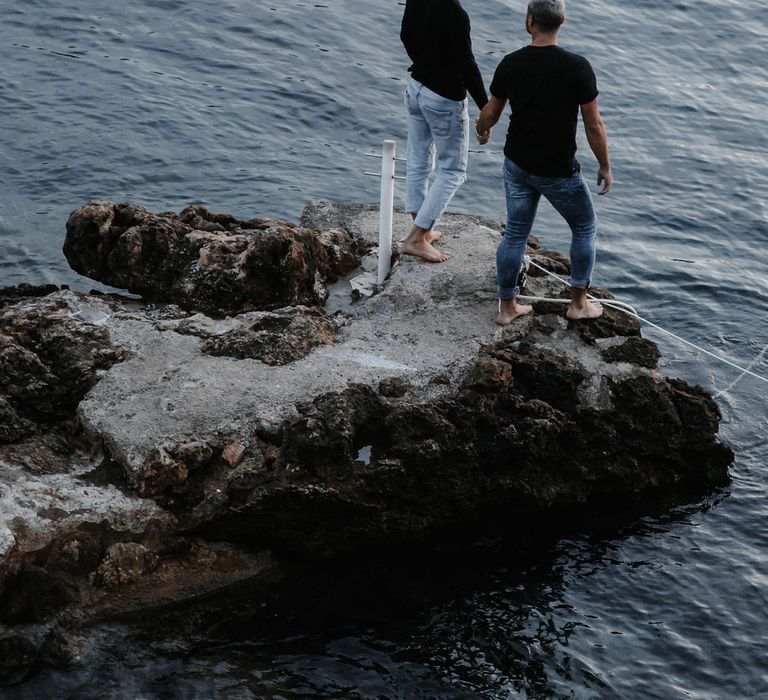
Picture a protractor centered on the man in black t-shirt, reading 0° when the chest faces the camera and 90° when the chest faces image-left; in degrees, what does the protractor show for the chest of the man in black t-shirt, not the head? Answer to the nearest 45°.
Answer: approximately 180°

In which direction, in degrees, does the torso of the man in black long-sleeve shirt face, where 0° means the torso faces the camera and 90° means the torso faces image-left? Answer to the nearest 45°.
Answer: approximately 225°

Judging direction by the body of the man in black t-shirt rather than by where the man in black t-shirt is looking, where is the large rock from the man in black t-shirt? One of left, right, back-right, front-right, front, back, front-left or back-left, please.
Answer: left

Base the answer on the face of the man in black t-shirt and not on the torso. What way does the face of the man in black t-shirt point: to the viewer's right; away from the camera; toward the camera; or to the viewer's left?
away from the camera

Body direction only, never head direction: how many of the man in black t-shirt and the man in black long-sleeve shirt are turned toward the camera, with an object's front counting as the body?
0

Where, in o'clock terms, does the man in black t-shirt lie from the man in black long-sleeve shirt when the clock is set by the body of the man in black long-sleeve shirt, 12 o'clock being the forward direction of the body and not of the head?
The man in black t-shirt is roughly at 3 o'clock from the man in black long-sleeve shirt.
